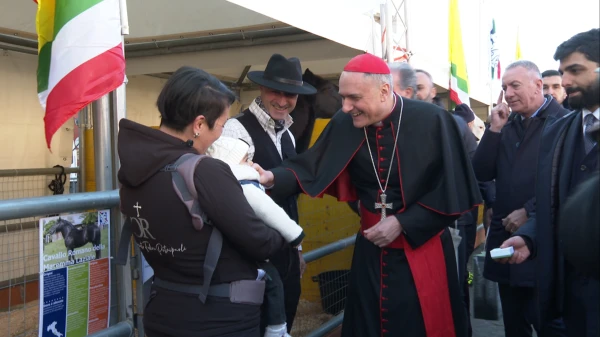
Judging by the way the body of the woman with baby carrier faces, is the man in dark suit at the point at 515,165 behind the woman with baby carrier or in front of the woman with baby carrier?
in front

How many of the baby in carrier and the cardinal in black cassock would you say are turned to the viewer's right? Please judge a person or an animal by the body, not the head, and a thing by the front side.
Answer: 1

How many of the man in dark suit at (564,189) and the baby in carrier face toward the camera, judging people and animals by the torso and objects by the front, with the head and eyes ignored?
1

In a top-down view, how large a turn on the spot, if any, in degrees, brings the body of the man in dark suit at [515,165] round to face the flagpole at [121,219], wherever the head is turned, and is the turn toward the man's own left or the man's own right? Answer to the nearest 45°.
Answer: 0° — they already face it

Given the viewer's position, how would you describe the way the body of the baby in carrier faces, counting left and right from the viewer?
facing to the right of the viewer

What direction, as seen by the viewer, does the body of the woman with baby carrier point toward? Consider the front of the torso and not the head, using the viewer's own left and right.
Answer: facing away from the viewer and to the right of the viewer

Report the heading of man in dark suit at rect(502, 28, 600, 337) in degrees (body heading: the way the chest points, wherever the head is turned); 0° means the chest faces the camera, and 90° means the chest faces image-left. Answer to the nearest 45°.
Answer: approximately 0°

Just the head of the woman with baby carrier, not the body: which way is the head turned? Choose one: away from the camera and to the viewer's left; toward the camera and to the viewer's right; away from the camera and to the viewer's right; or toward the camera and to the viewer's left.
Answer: away from the camera and to the viewer's right

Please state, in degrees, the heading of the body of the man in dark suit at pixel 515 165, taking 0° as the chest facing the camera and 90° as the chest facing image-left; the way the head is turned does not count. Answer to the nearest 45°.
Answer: approximately 45°

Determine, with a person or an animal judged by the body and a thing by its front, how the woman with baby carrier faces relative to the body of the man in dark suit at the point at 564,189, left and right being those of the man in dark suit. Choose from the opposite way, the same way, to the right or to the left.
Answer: the opposite way

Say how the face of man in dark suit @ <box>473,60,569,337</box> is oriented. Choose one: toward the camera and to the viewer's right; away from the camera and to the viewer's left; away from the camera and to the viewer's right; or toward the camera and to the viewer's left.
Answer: toward the camera and to the viewer's left
